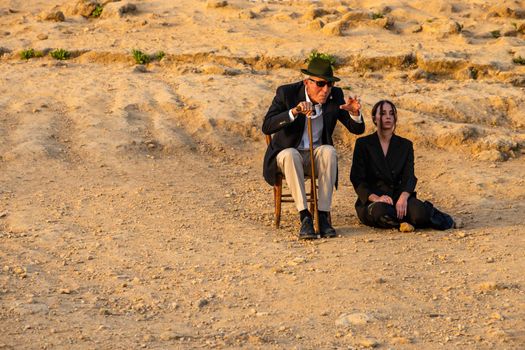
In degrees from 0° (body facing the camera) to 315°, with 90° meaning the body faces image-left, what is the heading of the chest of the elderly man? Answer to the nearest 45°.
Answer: approximately 315°

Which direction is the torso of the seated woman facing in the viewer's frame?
toward the camera

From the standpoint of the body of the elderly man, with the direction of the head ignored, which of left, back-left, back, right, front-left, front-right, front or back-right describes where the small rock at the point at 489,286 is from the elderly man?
front

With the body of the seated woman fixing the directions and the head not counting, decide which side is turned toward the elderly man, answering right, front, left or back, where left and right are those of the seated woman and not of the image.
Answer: right

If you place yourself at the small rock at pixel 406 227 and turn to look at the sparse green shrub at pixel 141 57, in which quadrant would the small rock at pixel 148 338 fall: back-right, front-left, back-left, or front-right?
back-left

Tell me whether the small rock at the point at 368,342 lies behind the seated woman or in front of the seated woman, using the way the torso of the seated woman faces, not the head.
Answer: in front

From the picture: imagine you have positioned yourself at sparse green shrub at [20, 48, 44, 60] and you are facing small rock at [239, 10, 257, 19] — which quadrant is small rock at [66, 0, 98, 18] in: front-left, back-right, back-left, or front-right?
front-left

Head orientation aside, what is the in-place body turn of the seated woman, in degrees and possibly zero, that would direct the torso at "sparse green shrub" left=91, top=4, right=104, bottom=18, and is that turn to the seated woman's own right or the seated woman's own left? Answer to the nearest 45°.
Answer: approximately 135° to the seated woman's own right

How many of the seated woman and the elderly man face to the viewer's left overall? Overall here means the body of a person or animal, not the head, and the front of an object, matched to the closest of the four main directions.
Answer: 0

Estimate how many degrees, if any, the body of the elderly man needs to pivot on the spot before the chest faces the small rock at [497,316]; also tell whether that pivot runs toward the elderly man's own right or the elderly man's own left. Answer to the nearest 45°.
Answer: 0° — they already face it

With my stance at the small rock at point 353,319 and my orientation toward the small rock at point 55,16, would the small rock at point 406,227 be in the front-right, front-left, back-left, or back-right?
front-right

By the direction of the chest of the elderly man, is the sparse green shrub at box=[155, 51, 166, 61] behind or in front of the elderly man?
behind

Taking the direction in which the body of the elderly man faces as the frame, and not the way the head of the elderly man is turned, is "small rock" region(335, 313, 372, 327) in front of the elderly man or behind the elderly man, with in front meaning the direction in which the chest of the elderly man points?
in front

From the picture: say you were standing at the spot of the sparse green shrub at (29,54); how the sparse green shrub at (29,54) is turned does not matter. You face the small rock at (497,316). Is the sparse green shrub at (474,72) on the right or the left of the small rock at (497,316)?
left

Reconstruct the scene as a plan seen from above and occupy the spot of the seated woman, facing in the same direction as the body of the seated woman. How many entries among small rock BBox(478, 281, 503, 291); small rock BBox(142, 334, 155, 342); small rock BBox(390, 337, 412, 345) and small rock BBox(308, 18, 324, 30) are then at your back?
1
